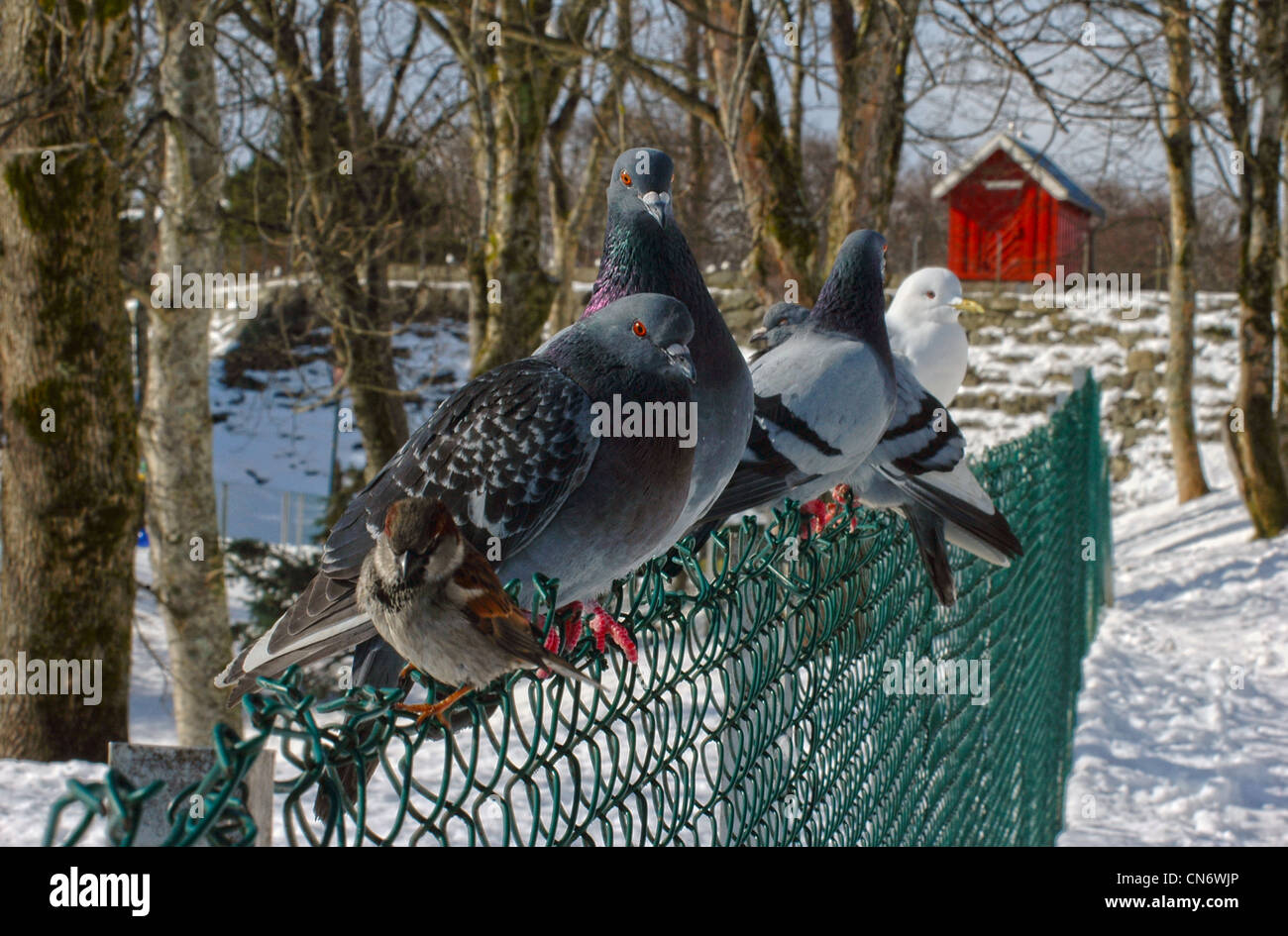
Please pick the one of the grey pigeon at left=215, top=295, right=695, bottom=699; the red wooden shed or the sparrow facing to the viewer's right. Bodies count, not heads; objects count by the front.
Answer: the grey pigeon

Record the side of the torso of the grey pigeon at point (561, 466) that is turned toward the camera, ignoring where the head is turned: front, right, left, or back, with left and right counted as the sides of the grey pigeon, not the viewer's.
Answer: right

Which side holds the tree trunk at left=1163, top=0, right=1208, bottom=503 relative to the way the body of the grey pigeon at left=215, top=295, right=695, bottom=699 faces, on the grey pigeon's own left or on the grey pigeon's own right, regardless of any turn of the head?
on the grey pigeon's own left

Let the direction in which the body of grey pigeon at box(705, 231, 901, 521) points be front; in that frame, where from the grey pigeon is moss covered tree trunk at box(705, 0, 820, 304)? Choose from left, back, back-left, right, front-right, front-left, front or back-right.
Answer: front-left

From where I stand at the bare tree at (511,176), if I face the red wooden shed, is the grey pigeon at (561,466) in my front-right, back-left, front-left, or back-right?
back-right

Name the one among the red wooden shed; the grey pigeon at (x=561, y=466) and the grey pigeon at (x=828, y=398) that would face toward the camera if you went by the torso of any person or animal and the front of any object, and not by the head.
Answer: the red wooden shed

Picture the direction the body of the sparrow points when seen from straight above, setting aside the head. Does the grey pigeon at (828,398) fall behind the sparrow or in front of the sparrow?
behind

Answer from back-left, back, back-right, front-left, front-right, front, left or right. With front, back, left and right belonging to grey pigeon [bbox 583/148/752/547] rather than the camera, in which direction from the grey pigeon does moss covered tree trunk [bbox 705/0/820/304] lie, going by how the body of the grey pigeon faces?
back-left

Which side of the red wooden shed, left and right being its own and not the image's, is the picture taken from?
front

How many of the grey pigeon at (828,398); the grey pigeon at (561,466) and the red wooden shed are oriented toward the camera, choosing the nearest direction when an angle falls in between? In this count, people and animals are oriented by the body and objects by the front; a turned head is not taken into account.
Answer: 1

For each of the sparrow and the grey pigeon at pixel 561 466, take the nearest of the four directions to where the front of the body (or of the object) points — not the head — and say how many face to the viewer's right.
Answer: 1

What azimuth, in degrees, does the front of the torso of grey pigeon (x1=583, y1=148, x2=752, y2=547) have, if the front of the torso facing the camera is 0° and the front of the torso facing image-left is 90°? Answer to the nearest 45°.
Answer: approximately 315°

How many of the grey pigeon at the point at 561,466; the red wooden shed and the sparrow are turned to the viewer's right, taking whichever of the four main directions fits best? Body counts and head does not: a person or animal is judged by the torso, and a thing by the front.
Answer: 1
